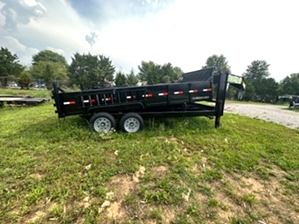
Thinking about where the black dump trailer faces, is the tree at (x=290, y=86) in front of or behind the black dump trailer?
in front

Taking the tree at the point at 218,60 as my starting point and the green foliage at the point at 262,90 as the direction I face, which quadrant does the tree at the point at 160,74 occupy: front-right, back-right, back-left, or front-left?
back-right

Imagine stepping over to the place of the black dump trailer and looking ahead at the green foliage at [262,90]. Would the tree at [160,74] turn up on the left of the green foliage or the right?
left

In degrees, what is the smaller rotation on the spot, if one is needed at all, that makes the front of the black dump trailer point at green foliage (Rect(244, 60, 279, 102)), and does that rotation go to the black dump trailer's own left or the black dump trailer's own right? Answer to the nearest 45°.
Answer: approximately 45° to the black dump trailer's own left

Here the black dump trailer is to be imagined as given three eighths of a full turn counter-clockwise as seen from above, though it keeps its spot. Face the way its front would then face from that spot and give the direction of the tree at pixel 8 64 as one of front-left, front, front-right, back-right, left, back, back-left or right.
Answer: front

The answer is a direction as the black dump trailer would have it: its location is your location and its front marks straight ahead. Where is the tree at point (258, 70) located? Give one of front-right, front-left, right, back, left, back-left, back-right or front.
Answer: front-left

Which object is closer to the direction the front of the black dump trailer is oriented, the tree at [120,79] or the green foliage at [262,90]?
the green foliage

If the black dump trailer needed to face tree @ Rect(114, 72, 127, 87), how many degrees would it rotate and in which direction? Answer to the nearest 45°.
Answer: approximately 90° to its left

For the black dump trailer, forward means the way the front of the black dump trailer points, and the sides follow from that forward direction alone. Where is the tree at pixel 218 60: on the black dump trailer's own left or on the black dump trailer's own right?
on the black dump trailer's own left

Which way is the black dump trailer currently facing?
to the viewer's right

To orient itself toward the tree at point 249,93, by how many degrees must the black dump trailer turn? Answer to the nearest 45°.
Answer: approximately 45° to its left
